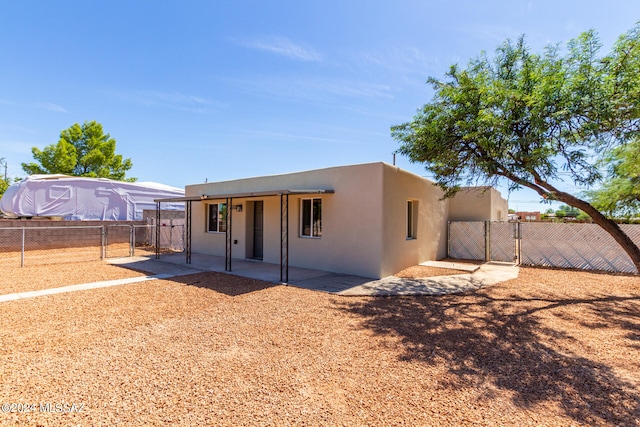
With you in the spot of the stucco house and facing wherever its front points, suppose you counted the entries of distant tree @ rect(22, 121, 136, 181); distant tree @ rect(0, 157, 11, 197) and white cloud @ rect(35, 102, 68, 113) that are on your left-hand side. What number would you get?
0

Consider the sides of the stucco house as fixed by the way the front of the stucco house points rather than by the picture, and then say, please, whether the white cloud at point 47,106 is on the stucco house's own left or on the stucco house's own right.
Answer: on the stucco house's own right

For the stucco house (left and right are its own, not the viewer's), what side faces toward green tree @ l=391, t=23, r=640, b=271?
left

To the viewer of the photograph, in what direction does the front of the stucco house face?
facing the viewer and to the left of the viewer

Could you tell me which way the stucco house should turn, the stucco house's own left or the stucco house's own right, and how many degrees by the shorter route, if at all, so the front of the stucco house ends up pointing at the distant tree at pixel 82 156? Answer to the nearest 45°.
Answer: approximately 90° to the stucco house's own right

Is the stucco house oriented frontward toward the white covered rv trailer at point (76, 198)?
no

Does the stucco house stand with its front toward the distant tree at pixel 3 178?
no

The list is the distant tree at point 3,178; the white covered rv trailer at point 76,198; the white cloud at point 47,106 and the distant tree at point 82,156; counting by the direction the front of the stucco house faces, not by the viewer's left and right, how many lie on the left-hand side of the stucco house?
0

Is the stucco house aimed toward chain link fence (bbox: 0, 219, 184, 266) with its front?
no
